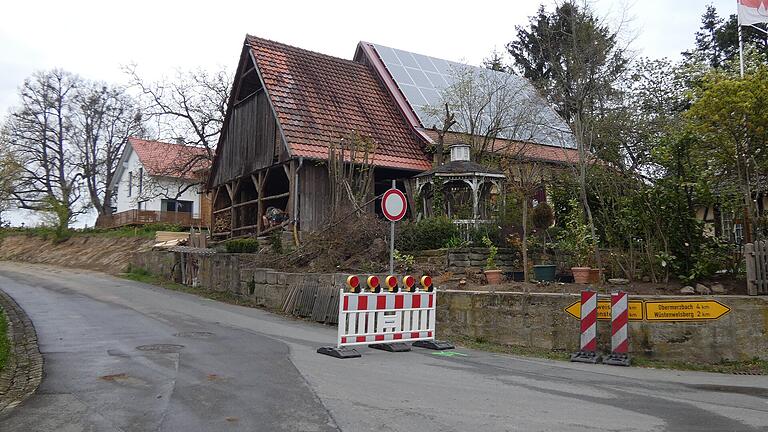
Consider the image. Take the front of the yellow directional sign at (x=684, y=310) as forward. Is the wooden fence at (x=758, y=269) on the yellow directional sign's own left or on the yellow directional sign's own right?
on the yellow directional sign's own left

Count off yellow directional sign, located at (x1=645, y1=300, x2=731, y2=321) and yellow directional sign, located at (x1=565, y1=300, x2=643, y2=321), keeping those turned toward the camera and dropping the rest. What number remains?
2

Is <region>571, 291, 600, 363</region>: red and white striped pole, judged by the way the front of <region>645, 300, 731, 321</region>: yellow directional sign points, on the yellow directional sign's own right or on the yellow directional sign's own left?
on the yellow directional sign's own right

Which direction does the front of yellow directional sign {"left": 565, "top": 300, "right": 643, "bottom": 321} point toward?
toward the camera

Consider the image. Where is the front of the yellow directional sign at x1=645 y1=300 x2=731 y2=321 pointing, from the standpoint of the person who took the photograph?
facing the viewer

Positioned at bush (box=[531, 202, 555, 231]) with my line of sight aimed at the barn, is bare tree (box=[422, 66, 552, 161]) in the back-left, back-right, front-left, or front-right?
front-right

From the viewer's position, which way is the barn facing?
facing the viewer and to the left of the viewer

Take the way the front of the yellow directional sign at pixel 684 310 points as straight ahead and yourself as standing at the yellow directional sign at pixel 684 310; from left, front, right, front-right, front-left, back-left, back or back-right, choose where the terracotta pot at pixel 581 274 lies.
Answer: back-right

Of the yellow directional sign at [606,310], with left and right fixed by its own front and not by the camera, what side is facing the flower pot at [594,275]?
back

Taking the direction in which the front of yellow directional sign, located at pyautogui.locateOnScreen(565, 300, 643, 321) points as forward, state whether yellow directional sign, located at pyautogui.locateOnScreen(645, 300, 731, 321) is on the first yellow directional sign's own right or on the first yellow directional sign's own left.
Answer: on the first yellow directional sign's own left

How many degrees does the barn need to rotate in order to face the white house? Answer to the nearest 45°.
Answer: approximately 90° to its right

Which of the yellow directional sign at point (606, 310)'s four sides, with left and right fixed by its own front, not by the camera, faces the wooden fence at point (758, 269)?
left
